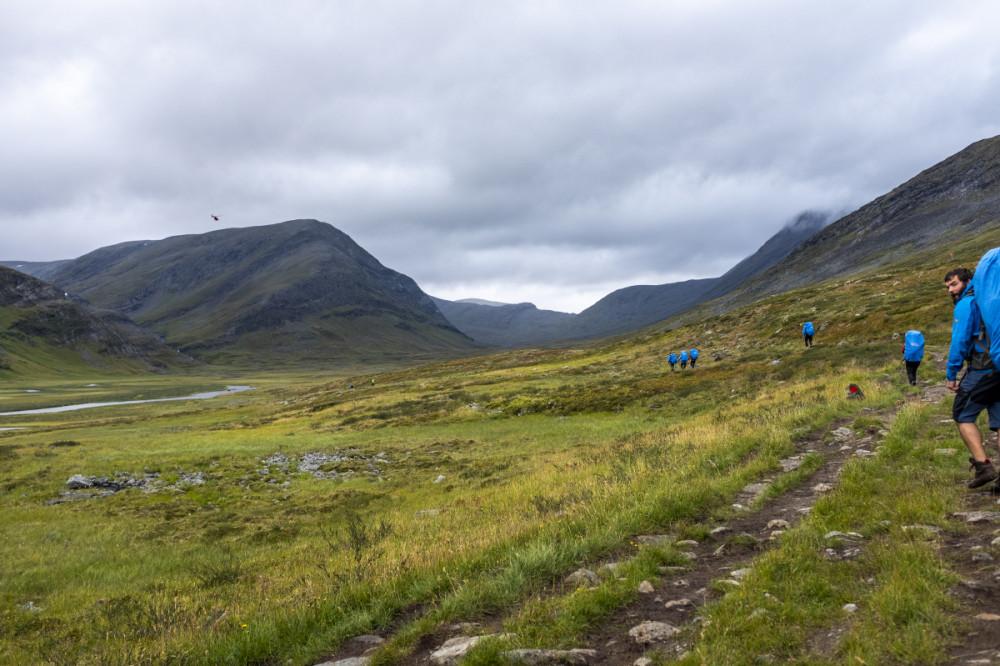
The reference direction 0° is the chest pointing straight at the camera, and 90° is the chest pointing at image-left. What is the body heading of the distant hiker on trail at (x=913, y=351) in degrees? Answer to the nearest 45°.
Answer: approximately 180°

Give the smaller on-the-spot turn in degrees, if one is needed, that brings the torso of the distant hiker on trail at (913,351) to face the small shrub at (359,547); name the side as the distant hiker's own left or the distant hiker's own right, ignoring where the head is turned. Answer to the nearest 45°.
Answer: approximately 135° to the distant hiker's own left

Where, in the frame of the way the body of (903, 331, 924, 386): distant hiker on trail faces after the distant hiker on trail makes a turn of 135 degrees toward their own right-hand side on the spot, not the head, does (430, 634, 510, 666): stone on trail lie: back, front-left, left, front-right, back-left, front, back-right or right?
front-right

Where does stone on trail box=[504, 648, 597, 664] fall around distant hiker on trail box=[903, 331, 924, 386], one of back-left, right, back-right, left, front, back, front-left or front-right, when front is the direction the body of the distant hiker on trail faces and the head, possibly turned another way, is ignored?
back

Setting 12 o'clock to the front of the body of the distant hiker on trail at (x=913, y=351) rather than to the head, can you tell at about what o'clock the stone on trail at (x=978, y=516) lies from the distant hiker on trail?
The stone on trail is roughly at 6 o'clock from the distant hiker on trail.

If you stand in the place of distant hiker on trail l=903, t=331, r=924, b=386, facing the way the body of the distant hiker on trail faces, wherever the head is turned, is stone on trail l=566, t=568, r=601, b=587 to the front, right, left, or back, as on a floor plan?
back

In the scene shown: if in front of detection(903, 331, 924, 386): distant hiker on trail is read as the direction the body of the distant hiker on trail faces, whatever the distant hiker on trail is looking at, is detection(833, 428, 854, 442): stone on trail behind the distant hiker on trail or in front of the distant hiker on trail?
behind

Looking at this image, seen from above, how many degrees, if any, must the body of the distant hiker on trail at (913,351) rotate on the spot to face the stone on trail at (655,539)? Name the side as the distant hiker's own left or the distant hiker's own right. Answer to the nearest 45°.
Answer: approximately 180°

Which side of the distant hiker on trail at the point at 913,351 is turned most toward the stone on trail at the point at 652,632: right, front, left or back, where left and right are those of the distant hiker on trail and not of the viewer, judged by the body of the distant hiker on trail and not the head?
back

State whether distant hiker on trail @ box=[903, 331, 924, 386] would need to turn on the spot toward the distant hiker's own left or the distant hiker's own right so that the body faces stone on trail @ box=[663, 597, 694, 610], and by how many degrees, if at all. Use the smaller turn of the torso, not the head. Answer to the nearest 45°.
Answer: approximately 180°
